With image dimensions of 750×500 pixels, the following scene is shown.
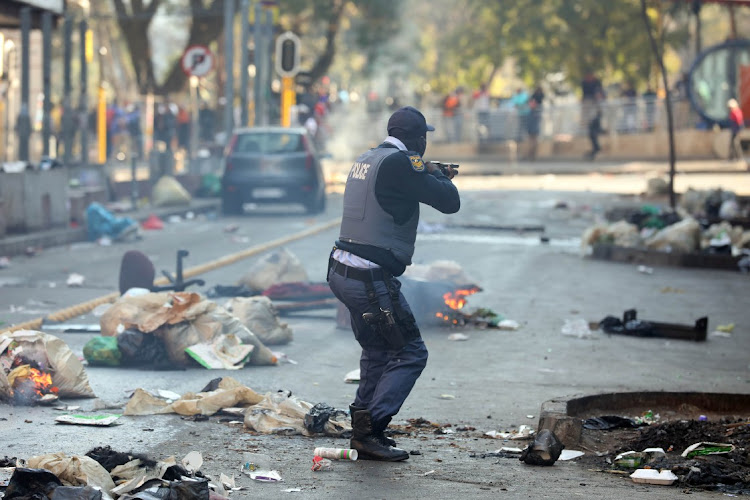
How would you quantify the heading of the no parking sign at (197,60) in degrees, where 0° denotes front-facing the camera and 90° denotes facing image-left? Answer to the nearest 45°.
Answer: approximately 0°

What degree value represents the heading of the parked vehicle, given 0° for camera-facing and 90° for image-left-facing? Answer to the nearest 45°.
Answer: approximately 180°

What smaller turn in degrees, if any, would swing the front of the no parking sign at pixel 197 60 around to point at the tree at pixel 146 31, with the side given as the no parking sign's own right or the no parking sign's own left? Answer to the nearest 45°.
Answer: approximately 180°

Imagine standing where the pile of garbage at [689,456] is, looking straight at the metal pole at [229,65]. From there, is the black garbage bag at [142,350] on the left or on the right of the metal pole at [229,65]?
left

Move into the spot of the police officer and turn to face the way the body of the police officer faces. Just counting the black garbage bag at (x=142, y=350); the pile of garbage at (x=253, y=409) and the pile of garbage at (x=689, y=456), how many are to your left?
2

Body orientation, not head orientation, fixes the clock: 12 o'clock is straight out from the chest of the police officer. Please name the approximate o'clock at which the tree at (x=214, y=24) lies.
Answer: The tree is roughly at 10 o'clock from the police officer.

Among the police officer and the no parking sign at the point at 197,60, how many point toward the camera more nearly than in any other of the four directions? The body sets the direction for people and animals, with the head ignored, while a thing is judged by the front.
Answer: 1

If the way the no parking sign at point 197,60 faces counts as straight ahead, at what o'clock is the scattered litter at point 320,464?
The scattered litter is roughly at 12 o'clock from the no parking sign.

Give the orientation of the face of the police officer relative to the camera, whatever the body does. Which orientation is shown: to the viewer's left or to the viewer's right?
to the viewer's right

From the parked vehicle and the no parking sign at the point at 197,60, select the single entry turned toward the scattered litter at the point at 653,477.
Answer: the no parking sign

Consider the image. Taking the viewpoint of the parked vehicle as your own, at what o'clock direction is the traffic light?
The traffic light is roughly at 12 o'clock from the parked vehicle.

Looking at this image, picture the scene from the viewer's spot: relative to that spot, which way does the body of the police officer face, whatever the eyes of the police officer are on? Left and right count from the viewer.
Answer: facing away from the viewer and to the right of the viewer

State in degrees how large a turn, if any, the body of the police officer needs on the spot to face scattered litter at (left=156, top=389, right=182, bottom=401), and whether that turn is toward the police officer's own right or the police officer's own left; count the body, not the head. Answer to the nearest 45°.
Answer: approximately 90° to the police officer's own left
